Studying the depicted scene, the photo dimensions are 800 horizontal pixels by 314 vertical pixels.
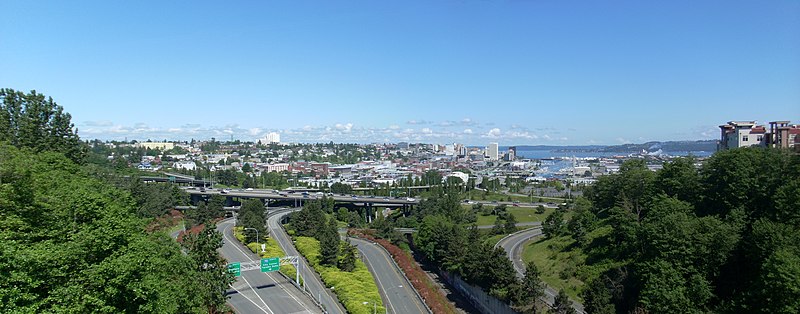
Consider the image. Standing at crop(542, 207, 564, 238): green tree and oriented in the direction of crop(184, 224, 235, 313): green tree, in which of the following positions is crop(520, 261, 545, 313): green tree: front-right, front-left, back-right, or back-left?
front-left

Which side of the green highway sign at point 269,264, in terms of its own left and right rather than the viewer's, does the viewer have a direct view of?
front

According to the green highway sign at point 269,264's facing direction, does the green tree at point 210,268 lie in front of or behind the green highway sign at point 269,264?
in front

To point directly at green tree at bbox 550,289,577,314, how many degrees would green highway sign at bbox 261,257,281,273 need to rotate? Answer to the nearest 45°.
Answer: approximately 45° to its left

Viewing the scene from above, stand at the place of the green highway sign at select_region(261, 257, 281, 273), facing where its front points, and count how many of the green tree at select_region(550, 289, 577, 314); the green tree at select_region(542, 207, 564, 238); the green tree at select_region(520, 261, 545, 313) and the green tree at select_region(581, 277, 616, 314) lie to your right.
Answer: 0

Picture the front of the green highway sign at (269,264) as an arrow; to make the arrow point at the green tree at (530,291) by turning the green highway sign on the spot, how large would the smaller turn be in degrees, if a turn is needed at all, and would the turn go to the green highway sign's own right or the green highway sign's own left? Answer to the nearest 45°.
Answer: approximately 45° to the green highway sign's own left

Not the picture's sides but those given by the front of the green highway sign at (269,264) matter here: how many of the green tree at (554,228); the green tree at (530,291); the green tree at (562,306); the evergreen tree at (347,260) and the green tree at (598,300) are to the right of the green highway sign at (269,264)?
0

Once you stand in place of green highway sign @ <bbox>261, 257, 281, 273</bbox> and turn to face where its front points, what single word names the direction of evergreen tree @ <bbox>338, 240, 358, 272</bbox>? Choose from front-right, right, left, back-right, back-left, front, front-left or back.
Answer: back-left

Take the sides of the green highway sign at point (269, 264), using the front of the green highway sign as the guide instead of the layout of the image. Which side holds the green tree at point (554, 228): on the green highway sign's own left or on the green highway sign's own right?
on the green highway sign's own left

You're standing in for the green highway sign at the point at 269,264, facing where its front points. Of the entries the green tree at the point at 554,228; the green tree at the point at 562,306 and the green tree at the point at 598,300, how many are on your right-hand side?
0

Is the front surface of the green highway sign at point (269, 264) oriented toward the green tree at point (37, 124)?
no

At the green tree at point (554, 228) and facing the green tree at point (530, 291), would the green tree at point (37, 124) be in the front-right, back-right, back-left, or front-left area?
front-right

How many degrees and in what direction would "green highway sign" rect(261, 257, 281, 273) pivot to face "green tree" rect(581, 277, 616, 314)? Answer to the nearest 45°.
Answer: approximately 45° to its left
